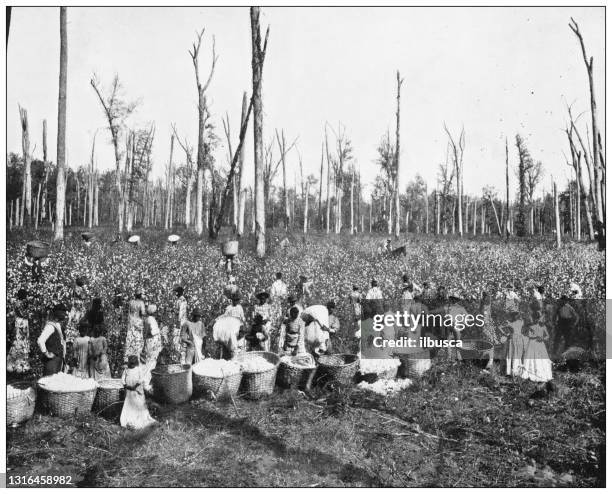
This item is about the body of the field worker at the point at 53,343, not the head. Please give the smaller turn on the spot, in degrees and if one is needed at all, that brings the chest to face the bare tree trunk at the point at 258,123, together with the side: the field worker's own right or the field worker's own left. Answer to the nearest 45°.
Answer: approximately 90° to the field worker's own left

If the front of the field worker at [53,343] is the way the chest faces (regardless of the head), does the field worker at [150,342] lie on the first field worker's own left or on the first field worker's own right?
on the first field worker's own left

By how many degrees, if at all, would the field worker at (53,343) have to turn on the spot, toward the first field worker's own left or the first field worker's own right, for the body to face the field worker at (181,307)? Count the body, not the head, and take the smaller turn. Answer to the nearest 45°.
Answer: approximately 90° to the first field worker's own left

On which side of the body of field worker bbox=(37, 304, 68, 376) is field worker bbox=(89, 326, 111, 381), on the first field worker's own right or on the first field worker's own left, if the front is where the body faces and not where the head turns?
on the first field worker's own left

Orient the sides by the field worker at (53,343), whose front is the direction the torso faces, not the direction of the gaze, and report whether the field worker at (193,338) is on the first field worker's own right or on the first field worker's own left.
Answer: on the first field worker's own left

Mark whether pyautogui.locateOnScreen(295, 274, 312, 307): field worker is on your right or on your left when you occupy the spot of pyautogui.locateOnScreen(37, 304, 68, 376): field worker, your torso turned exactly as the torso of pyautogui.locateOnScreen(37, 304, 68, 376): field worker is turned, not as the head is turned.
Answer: on your left

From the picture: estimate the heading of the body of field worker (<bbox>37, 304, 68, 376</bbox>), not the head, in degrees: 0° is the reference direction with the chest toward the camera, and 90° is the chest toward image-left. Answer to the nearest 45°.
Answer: approximately 315°

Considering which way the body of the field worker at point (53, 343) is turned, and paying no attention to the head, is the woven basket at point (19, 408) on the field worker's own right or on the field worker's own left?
on the field worker's own right
